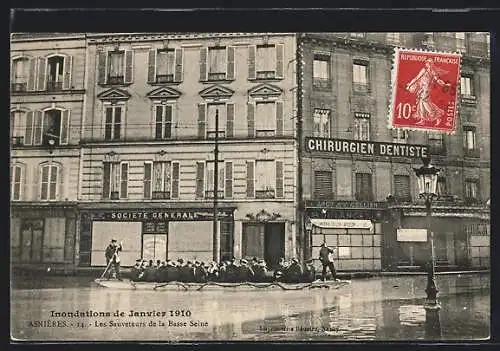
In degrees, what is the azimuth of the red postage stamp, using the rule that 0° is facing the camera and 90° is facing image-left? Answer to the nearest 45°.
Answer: approximately 0°
